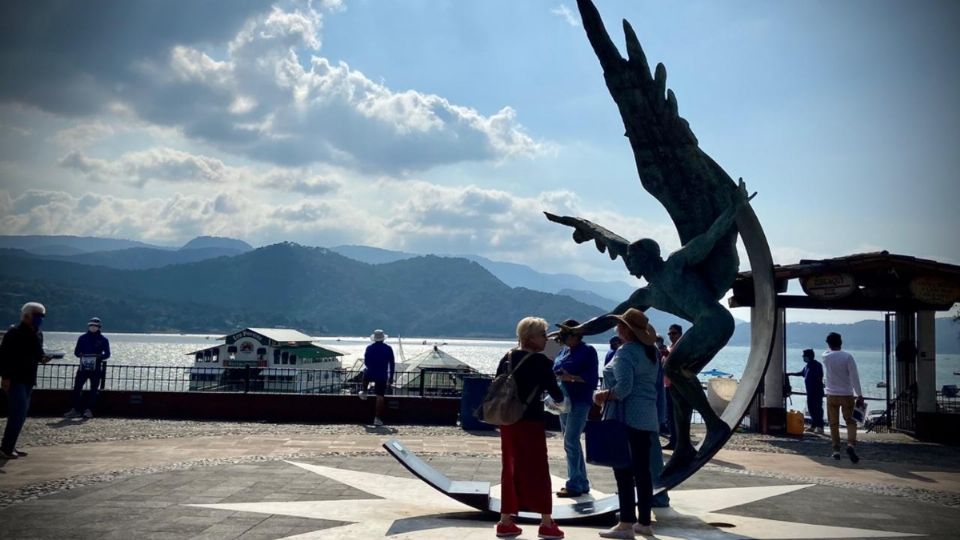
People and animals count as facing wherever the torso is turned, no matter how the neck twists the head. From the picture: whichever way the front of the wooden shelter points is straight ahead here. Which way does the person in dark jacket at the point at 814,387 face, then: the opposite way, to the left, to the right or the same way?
to the right

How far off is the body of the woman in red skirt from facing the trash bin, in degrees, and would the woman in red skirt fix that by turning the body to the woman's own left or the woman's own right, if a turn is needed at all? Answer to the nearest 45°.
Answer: approximately 45° to the woman's own left

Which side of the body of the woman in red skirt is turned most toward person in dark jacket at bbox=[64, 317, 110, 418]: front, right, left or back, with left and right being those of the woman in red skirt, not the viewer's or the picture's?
left

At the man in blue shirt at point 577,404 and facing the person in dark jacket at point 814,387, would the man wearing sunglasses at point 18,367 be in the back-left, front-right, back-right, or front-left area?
back-left

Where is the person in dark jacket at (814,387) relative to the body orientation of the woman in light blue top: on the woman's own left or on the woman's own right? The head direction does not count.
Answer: on the woman's own right

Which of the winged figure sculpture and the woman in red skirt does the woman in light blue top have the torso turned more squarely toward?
the woman in red skirt

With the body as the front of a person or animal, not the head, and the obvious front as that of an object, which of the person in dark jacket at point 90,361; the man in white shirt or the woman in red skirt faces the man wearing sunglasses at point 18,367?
the person in dark jacket

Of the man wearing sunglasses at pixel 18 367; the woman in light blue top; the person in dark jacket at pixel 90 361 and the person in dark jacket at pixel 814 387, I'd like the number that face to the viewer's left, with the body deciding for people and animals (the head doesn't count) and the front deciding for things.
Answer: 2

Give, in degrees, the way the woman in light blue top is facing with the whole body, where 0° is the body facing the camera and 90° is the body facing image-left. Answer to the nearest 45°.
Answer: approximately 90°

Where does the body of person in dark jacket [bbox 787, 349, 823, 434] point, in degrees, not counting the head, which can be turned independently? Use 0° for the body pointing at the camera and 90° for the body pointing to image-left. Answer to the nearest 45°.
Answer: approximately 90°
